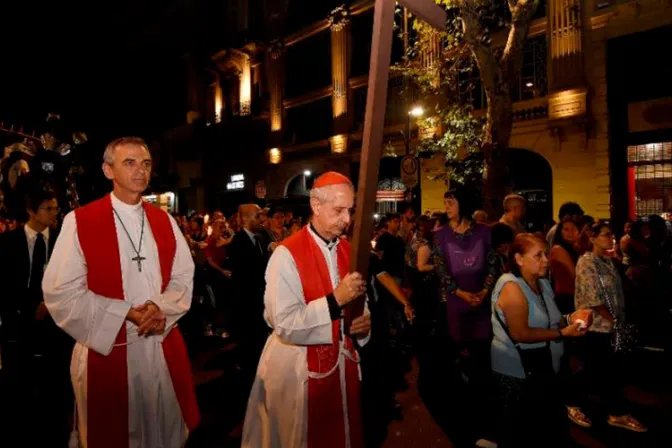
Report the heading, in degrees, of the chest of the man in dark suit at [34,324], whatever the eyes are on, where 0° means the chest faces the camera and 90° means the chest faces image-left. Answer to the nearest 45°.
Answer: approximately 315°

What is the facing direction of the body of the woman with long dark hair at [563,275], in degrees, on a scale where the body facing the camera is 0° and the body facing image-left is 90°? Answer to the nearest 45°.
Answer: approximately 315°

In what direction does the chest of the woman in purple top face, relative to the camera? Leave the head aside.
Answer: toward the camera

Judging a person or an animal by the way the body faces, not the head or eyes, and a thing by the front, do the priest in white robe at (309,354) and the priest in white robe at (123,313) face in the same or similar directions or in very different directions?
same or similar directions

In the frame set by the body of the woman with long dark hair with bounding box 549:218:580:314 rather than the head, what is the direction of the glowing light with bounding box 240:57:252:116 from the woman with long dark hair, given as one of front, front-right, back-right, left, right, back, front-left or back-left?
back

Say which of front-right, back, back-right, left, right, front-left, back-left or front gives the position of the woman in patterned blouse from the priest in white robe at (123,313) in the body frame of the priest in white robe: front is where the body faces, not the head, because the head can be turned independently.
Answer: front-left

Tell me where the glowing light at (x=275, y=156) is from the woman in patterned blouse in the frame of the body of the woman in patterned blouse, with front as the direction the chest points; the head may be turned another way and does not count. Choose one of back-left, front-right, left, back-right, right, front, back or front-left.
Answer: back

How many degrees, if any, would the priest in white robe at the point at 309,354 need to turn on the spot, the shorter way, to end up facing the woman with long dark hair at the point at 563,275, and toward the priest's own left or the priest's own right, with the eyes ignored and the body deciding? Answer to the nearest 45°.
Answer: approximately 90° to the priest's own left

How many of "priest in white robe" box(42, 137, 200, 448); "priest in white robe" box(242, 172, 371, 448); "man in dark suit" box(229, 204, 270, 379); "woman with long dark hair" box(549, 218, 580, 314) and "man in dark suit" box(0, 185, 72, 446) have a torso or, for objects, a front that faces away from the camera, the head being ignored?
0

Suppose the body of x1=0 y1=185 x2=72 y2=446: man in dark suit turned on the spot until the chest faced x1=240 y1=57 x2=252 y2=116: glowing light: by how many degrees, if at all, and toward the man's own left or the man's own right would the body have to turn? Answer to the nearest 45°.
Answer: approximately 90° to the man's own left

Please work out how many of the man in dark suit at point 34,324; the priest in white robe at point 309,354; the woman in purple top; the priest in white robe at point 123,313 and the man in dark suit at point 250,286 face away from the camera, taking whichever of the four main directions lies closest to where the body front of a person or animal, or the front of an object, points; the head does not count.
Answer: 0

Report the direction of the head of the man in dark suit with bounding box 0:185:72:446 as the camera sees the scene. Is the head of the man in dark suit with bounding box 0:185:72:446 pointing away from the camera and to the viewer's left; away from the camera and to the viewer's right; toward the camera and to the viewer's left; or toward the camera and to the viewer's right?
toward the camera and to the viewer's right

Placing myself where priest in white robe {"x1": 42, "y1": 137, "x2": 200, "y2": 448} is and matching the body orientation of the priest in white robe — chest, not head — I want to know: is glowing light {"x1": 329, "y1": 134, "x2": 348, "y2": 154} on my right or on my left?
on my left

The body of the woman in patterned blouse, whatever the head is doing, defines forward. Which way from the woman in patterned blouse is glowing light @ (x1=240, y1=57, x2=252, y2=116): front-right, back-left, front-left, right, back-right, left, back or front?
back

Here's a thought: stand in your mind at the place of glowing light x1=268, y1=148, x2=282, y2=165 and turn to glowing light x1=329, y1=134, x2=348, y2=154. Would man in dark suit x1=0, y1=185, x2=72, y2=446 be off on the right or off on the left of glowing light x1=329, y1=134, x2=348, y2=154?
right

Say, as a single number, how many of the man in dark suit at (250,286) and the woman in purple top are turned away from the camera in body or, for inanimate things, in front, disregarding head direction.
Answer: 0
